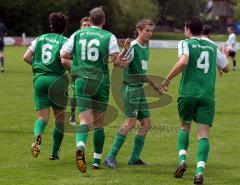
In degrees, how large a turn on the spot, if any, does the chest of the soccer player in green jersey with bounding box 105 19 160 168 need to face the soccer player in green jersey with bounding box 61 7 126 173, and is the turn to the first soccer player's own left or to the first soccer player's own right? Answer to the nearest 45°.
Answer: approximately 90° to the first soccer player's own right

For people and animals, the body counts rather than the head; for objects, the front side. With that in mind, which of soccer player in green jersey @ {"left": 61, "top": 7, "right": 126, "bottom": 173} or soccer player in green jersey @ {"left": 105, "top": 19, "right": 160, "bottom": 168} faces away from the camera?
soccer player in green jersey @ {"left": 61, "top": 7, "right": 126, "bottom": 173}

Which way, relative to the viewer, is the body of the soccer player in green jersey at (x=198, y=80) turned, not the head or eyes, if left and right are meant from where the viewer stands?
facing away from the viewer and to the left of the viewer

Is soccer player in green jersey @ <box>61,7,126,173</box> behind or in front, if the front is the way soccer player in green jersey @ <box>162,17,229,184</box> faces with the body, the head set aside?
in front

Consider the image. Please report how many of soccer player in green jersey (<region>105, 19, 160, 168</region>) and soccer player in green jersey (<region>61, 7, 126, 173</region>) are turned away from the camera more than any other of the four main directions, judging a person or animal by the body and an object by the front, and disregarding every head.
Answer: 1

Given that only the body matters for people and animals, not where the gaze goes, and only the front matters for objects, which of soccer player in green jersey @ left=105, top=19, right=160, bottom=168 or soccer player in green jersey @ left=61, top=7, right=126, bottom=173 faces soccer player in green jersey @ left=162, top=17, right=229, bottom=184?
soccer player in green jersey @ left=105, top=19, right=160, bottom=168

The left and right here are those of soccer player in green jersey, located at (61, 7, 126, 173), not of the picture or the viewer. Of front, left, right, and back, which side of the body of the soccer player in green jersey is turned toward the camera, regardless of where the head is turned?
back

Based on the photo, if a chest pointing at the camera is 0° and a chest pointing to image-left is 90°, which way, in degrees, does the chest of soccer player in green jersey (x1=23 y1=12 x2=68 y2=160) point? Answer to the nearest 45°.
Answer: approximately 225°

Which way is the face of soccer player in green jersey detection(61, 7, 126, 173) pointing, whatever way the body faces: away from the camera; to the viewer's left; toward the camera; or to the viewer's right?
away from the camera
